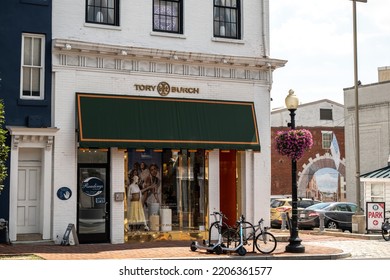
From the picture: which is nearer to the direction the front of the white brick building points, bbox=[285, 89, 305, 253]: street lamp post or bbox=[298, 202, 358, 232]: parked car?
the street lamp post

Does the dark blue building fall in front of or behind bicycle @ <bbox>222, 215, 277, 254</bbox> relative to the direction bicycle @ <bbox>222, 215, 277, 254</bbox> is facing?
behind

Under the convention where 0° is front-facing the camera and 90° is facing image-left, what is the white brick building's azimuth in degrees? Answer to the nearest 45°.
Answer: approximately 0°

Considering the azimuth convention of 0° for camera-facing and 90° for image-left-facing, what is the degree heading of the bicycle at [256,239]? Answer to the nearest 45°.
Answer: approximately 315°

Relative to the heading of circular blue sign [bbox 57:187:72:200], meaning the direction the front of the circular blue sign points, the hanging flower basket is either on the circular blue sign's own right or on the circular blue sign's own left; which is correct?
on the circular blue sign's own left

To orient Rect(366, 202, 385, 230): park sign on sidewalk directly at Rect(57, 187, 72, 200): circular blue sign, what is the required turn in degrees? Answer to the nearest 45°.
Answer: approximately 45° to its right

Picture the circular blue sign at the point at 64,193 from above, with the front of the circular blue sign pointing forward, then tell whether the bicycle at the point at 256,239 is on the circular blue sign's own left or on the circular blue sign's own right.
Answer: on the circular blue sign's own left
